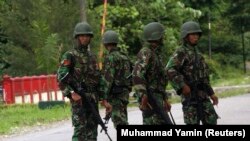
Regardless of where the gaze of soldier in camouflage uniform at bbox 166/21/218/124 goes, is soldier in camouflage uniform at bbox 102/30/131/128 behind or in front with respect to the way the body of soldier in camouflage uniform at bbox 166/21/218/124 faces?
behind

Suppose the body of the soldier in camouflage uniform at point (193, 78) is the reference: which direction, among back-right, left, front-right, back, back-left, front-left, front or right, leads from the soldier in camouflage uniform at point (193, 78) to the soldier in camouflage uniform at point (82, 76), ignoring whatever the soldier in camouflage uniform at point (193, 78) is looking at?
back-right
